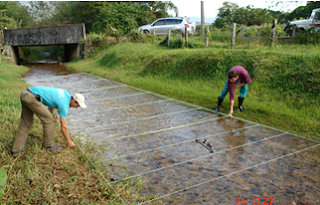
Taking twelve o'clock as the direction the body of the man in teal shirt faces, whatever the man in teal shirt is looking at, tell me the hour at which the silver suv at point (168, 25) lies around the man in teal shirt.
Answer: The silver suv is roughly at 10 o'clock from the man in teal shirt.

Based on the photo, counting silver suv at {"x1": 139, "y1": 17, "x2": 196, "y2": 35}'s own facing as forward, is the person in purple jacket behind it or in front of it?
behind

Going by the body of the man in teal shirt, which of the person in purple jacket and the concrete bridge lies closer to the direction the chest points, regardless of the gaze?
the person in purple jacket

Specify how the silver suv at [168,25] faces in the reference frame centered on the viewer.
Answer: facing away from the viewer and to the left of the viewer

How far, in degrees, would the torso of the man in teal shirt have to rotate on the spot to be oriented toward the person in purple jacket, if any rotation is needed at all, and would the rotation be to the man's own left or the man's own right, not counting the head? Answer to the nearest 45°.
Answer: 0° — they already face them

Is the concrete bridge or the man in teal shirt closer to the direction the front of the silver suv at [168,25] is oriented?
the concrete bridge

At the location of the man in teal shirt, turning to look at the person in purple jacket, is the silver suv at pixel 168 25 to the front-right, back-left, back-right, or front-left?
front-left

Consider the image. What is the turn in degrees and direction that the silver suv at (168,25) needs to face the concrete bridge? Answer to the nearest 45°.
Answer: approximately 45° to its left

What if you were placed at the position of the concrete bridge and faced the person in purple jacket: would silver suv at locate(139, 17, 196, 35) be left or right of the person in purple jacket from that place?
left

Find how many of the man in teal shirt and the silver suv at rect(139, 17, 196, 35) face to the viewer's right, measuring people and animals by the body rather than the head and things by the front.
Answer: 1

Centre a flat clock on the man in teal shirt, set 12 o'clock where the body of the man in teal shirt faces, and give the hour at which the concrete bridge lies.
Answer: The concrete bridge is roughly at 9 o'clock from the man in teal shirt.

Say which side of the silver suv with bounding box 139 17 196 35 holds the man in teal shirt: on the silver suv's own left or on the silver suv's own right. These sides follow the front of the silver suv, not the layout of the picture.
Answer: on the silver suv's own left

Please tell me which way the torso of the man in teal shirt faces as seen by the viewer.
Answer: to the viewer's right
